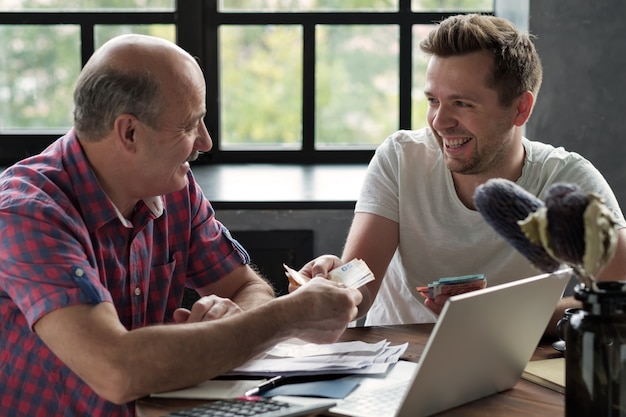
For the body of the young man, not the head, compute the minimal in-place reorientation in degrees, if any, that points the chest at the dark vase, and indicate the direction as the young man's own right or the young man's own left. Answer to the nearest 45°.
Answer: approximately 45° to the young man's own left

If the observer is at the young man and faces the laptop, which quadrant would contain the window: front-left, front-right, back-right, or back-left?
back-right

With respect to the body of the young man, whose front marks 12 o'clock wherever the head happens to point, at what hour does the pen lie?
The pen is roughly at 11 o'clock from the young man.
